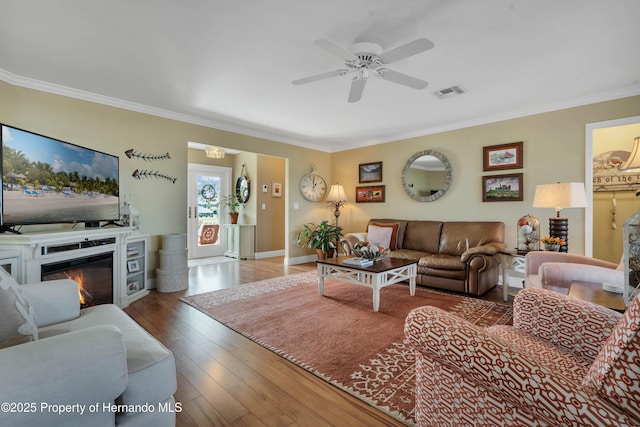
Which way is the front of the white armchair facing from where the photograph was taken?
facing away from the viewer and to the right of the viewer

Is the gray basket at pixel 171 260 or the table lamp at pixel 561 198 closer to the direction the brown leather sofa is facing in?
the gray basket

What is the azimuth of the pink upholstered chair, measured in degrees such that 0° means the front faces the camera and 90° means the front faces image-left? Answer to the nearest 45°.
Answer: approximately 90°

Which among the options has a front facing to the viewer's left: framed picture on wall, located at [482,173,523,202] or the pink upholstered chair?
the pink upholstered chair

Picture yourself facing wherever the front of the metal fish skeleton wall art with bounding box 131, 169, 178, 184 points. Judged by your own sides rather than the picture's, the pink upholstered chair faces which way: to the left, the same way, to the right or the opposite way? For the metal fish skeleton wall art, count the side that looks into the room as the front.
the opposite way

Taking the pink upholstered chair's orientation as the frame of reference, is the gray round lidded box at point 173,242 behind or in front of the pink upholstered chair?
in front

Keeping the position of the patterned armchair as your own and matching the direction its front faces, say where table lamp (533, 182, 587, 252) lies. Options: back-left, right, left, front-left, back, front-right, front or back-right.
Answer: front-right

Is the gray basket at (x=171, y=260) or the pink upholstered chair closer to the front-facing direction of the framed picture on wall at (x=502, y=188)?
the pink upholstered chair

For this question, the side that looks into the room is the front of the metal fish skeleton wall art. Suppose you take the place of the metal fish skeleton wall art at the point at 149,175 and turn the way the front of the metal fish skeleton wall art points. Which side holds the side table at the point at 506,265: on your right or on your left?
on your left

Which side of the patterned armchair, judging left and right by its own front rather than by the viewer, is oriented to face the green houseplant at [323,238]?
front

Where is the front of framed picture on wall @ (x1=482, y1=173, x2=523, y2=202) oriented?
toward the camera

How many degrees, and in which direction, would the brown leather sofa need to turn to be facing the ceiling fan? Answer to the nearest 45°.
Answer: approximately 45° to its left

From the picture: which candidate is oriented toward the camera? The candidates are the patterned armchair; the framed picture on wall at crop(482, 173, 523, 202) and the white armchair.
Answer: the framed picture on wall

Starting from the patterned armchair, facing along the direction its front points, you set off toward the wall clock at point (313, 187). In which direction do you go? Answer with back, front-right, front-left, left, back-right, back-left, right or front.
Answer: front

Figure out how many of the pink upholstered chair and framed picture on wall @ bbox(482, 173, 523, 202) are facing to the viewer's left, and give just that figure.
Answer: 1

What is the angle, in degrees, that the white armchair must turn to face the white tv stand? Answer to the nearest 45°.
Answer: approximately 45° to its left

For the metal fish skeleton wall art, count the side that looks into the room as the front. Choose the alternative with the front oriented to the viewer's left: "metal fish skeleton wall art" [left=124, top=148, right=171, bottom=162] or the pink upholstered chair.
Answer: the pink upholstered chair

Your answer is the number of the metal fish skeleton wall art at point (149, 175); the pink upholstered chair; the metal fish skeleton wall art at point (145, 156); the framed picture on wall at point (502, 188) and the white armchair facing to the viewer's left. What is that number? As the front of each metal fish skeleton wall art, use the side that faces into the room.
1
